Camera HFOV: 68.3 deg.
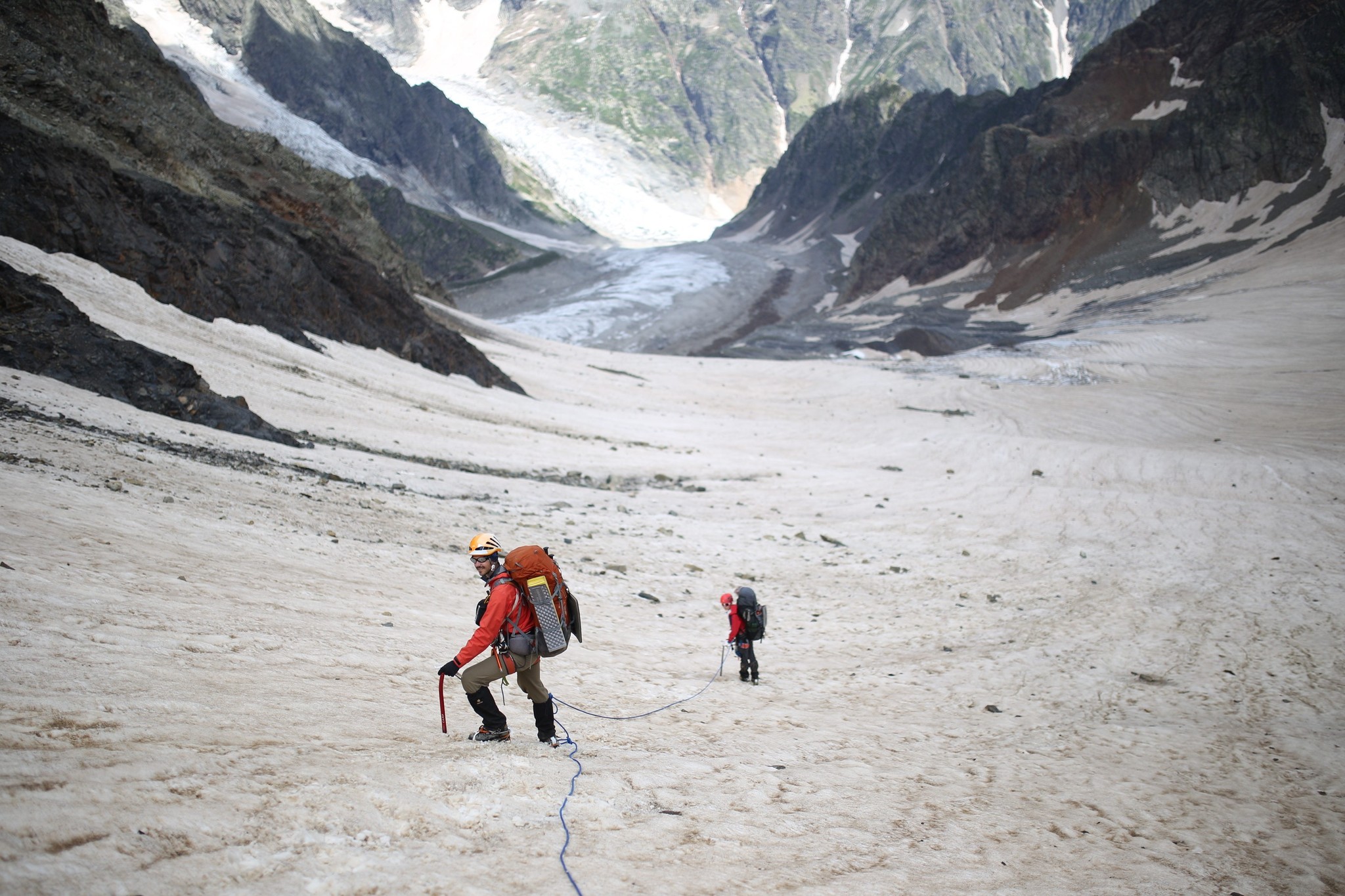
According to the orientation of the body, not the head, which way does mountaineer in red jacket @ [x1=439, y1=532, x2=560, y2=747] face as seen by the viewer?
to the viewer's left

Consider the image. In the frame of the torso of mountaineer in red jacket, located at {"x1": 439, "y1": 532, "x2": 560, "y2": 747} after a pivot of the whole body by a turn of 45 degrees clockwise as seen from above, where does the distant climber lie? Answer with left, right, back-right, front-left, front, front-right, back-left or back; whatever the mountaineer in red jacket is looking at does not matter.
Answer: right
